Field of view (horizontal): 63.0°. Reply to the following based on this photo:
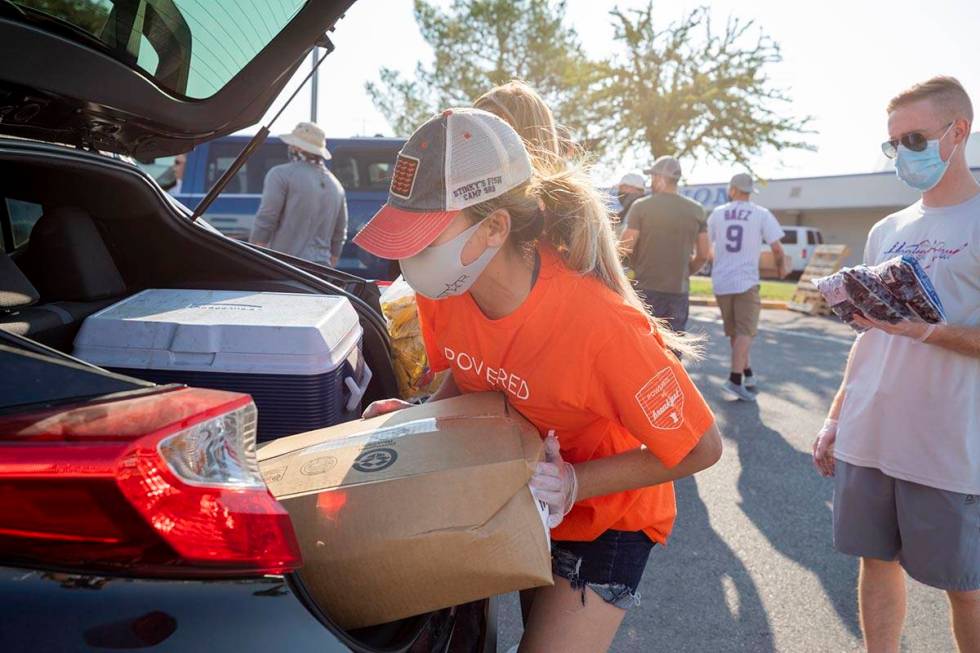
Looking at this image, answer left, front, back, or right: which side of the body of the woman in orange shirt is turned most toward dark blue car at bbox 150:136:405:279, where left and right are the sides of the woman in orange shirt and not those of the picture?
right

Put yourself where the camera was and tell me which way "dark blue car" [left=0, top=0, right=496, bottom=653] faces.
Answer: facing away from the viewer and to the left of the viewer

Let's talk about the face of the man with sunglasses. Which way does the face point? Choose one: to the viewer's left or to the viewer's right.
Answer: to the viewer's left

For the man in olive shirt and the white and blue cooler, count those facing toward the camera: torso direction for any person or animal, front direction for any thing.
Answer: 1

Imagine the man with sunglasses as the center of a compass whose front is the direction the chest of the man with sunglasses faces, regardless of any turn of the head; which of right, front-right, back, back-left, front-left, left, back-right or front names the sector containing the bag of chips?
front-right

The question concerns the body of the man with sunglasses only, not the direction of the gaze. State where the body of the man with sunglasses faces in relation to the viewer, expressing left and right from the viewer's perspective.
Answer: facing the viewer and to the left of the viewer

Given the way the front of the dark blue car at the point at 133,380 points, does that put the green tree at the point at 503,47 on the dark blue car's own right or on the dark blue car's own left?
on the dark blue car's own right

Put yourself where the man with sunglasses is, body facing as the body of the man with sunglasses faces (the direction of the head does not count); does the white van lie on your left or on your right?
on your right

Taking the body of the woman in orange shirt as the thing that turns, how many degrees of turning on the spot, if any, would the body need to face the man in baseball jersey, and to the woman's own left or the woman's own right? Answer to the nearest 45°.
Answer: approximately 135° to the woman's own right

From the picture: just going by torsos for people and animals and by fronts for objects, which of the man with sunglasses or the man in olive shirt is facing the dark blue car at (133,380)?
the man with sunglasses
